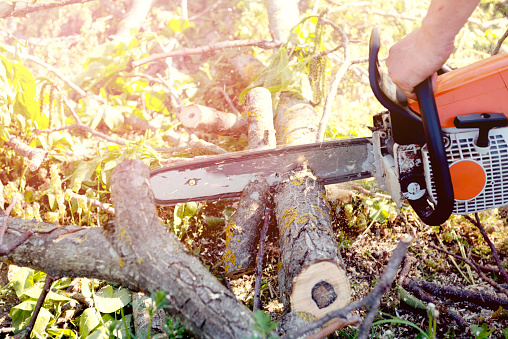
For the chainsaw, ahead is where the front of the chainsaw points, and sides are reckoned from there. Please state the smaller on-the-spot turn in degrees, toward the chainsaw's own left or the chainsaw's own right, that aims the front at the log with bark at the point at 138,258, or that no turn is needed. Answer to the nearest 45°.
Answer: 0° — it already faces it

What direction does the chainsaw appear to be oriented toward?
to the viewer's left

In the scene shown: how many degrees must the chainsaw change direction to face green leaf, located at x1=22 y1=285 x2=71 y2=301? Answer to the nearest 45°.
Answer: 0° — it already faces it

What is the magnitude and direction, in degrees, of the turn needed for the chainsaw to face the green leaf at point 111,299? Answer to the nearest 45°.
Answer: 0° — it already faces it

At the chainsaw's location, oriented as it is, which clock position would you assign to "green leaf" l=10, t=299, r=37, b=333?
The green leaf is roughly at 12 o'clock from the chainsaw.

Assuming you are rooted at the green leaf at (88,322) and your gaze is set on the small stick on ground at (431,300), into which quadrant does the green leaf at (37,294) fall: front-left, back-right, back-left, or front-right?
back-left

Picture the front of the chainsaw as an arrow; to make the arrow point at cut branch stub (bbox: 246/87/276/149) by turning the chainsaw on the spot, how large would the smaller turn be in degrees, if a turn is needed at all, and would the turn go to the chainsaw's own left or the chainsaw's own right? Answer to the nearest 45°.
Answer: approximately 45° to the chainsaw's own right

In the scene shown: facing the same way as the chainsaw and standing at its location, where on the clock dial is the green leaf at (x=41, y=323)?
The green leaf is roughly at 12 o'clock from the chainsaw.

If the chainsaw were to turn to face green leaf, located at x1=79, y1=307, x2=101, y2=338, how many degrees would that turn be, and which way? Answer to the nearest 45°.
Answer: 0° — it already faces it
